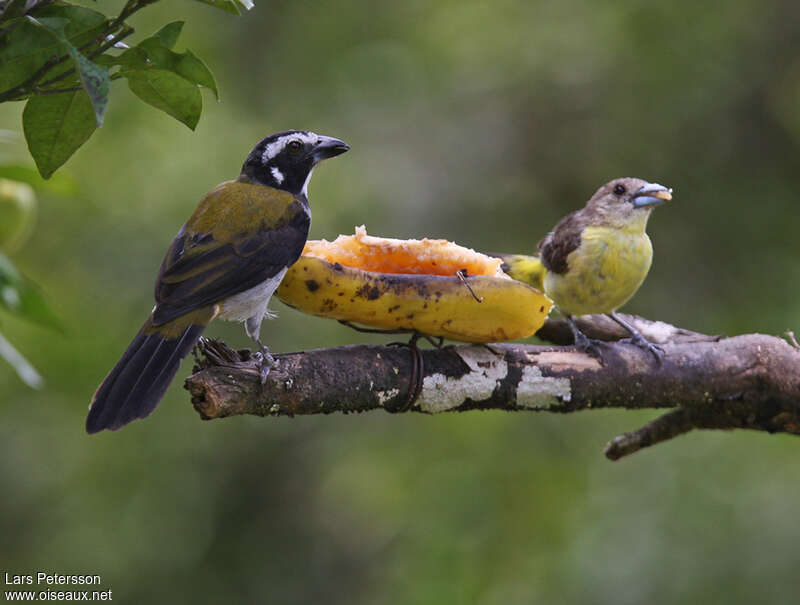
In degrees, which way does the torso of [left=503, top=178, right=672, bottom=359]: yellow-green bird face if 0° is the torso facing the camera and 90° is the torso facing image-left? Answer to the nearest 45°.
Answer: approximately 315°

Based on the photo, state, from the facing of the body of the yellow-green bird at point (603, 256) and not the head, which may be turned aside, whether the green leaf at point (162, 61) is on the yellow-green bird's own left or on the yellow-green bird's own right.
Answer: on the yellow-green bird's own right

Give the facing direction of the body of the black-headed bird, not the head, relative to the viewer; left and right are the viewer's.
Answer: facing away from the viewer and to the right of the viewer

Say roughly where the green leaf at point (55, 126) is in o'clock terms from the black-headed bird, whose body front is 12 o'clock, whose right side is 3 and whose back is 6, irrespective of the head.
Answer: The green leaf is roughly at 7 o'clock from the black-headed bird.

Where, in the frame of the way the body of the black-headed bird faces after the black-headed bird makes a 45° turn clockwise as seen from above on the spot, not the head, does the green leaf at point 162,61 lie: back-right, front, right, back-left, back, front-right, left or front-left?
back
